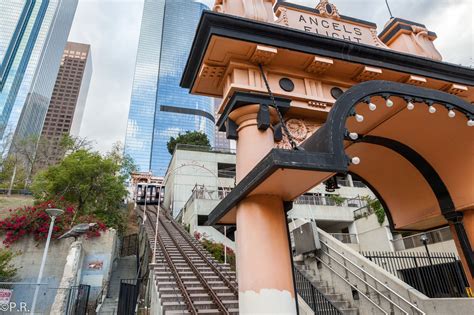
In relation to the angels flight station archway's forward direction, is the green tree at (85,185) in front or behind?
behind

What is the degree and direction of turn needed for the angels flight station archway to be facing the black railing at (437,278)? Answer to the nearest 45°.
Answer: approximately 135° to its left

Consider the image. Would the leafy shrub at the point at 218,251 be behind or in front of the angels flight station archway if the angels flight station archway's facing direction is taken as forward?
behind
